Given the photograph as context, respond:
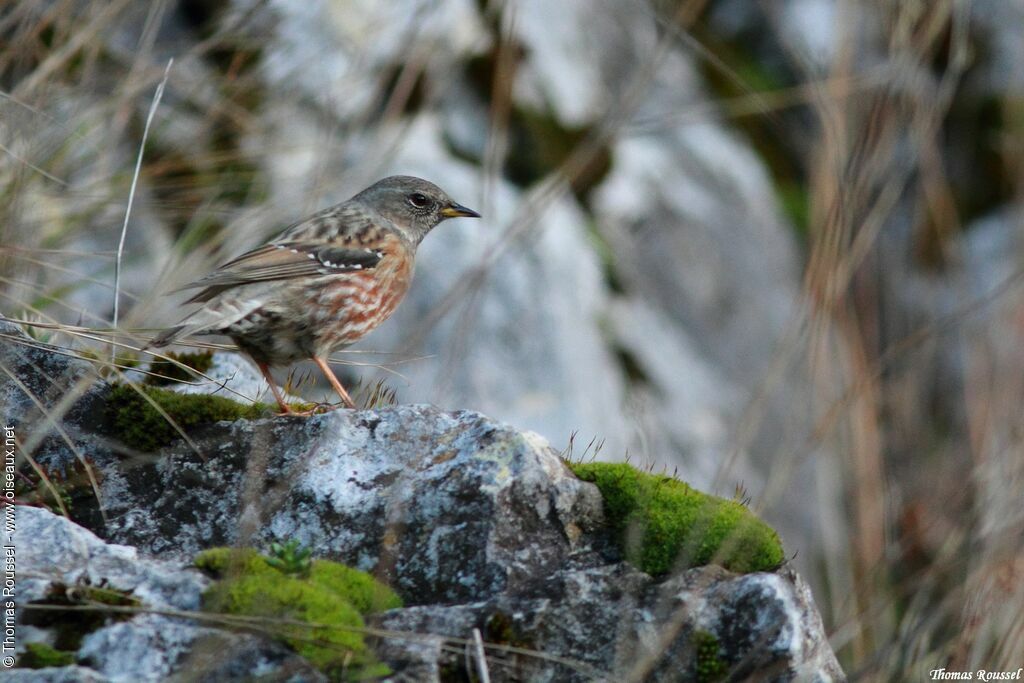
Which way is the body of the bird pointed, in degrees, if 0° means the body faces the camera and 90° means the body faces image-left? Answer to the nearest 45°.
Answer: approximately 270°

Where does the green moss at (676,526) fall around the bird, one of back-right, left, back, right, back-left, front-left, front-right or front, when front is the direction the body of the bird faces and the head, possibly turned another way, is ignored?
front-right
